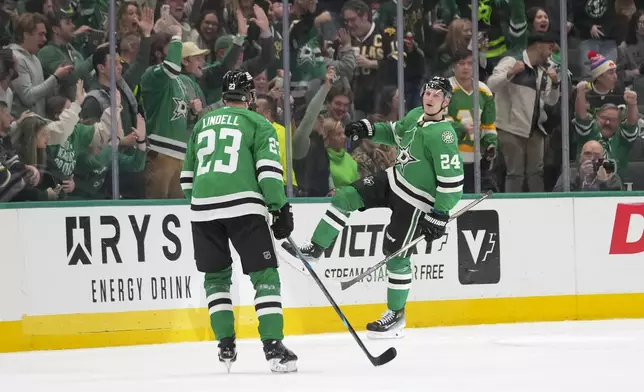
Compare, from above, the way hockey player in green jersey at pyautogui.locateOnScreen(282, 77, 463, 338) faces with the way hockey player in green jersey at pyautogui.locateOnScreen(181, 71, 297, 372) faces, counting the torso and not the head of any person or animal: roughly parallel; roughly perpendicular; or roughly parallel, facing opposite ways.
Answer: roughly parallel, facing opposite ways

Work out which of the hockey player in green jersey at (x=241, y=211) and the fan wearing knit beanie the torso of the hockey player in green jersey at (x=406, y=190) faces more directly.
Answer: the hockey player in green jersey

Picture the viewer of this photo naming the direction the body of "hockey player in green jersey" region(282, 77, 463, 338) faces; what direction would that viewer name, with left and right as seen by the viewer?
facing the viewer and to the left of the viewer

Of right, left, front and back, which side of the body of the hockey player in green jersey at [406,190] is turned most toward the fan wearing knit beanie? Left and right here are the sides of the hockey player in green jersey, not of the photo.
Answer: back

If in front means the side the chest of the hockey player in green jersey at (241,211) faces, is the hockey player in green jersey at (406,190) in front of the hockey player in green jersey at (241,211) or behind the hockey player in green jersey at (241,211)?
in front

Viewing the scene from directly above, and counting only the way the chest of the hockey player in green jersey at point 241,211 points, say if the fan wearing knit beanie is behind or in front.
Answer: in front

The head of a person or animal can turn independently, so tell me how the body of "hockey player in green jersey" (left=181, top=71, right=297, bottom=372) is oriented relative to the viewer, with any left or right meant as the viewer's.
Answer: facing away from the viewer and to the right of the viewer
